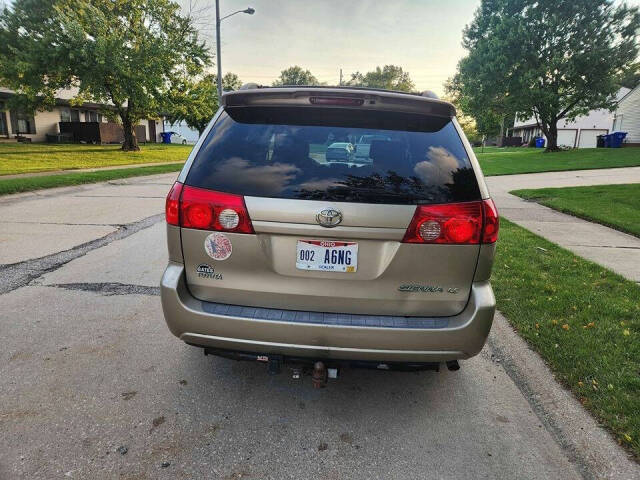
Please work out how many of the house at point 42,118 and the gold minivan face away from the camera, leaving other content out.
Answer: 1

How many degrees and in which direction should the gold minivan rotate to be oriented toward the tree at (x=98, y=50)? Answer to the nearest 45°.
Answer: approximately 45° to its left

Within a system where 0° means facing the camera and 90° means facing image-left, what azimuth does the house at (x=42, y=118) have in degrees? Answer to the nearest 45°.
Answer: approximately 315°

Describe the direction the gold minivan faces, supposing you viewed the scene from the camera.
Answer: facing away from the viewer

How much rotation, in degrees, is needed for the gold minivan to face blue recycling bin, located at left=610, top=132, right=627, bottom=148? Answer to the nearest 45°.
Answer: approximately 45° to its right

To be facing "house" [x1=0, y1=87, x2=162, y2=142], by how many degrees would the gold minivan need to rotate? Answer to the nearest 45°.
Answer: approximately 45° to its left

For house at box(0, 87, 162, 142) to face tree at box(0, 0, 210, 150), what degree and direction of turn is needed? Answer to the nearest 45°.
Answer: approximately 45° to its right

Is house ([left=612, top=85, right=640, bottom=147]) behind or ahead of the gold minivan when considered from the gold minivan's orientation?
ahead

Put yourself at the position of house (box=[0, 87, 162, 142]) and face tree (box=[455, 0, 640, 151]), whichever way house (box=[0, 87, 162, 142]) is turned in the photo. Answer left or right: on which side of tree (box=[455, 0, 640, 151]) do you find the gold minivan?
right

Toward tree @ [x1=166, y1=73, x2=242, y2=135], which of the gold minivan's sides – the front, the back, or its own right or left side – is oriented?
front

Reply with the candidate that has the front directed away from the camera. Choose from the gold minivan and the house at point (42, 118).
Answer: the gold minivan

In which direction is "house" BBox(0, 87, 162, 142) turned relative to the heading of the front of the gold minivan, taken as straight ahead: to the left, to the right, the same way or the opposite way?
to the right
